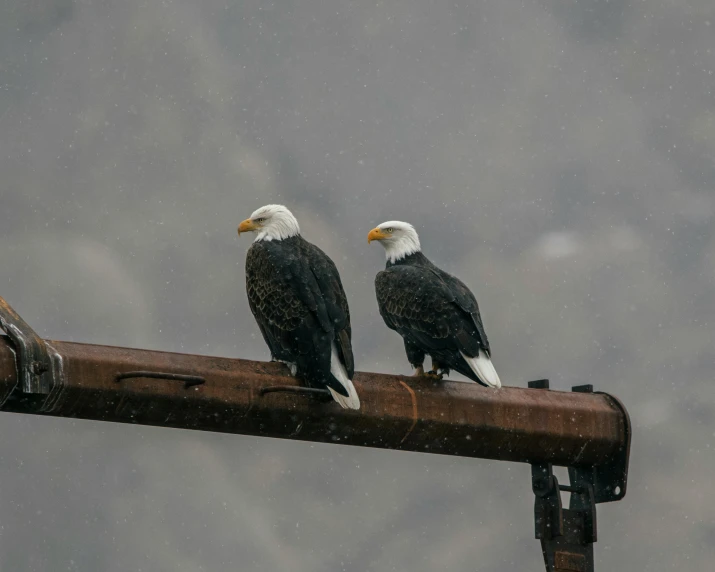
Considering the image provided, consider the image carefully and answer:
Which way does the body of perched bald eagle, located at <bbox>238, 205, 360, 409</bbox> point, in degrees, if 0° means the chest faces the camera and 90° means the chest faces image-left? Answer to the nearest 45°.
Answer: approximately 135°

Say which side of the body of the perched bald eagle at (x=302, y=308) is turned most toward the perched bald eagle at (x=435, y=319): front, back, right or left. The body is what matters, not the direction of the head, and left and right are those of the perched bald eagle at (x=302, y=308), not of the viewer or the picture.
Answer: right
